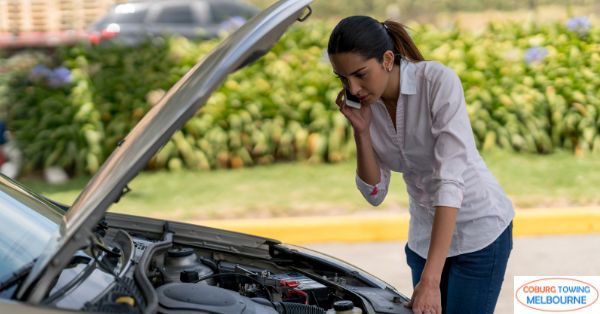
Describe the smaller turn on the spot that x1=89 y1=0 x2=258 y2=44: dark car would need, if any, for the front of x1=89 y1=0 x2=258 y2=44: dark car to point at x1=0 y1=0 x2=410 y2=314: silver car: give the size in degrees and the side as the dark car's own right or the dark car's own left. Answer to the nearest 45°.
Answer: approximately 90° to the dark car's own right

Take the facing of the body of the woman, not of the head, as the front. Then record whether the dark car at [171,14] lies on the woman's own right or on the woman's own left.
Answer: on the woman's own right

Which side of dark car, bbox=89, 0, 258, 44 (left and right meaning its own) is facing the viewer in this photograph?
right

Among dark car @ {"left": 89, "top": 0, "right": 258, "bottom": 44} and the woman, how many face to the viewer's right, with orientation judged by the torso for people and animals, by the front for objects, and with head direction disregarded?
1

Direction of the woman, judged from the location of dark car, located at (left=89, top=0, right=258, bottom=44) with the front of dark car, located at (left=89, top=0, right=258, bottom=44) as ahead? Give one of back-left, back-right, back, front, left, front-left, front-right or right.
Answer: right

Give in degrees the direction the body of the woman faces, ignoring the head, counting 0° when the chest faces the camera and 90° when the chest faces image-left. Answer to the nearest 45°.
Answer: approximately 45°

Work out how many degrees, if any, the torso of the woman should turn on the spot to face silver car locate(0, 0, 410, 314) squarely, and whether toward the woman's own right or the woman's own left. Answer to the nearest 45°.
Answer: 0° — they already face it

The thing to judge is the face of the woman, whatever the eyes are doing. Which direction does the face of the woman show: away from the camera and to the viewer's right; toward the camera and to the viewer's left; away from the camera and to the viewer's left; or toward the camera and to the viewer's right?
toward the camera and to the viewer's left
